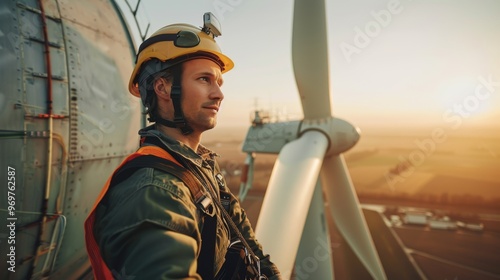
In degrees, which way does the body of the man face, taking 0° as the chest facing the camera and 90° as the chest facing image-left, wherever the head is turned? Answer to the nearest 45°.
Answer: approximately 315°

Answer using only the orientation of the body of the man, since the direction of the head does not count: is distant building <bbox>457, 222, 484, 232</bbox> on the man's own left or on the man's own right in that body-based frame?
on the man's own left

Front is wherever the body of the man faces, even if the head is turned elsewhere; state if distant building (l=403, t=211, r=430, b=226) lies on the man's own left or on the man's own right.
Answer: on the man's own left

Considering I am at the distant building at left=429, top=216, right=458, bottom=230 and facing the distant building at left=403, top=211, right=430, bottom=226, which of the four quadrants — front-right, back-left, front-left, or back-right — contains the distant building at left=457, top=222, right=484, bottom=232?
back-right

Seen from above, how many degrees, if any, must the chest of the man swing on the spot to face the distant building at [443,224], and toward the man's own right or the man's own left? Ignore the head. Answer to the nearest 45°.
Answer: approximately 90° to the man's own left
